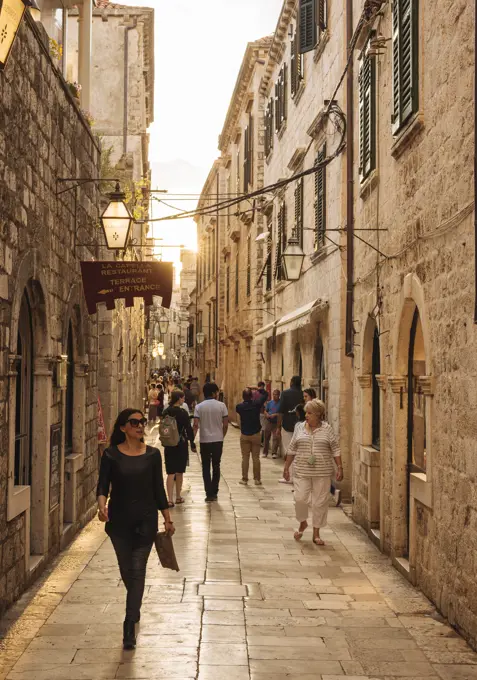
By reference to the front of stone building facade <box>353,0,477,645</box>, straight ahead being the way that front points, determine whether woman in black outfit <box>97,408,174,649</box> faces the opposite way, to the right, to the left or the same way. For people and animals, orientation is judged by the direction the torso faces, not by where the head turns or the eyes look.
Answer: to the left

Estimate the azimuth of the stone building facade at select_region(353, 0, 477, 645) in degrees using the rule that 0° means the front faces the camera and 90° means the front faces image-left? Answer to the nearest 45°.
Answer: approximately 90°

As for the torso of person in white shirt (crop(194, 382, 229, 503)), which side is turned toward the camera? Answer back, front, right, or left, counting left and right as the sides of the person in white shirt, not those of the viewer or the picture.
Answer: back

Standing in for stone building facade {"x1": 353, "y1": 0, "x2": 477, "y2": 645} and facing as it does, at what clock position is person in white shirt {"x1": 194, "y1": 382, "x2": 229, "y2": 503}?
The person in white shirt is roughly at 2 o'clock from the stone building facade.

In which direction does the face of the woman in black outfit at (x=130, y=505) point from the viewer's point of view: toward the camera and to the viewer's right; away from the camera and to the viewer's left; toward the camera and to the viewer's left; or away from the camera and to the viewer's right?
toward the camera and to the viewer's right

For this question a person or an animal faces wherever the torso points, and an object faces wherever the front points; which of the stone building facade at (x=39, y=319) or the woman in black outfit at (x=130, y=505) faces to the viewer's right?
the stone building facade

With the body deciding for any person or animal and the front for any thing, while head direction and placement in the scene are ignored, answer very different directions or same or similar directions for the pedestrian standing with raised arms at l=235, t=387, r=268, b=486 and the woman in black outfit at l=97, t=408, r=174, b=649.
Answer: very different directions

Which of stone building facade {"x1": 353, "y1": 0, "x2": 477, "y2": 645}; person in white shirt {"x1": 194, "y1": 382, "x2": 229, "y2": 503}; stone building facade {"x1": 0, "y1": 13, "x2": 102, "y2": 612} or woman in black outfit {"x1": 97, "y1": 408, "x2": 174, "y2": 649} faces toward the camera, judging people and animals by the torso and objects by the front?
the woman in black outfit

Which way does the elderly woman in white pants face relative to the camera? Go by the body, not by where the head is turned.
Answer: toward the camera

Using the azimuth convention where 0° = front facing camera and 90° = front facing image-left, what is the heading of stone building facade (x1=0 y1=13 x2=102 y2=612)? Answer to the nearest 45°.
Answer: approximately 270°

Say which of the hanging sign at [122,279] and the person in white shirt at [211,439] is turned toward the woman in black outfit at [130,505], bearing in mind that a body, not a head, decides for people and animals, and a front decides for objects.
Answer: the hanging sign

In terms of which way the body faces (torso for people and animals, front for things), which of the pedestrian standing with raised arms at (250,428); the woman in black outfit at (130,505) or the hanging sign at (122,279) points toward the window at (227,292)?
the pedestrian standing with raised arms

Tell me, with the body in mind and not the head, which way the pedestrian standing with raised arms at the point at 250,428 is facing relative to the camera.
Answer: away from the camera

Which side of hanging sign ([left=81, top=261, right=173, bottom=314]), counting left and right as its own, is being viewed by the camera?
front

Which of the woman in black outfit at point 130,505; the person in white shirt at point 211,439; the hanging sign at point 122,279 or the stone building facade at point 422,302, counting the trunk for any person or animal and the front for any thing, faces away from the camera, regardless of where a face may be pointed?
the person in white shirt
